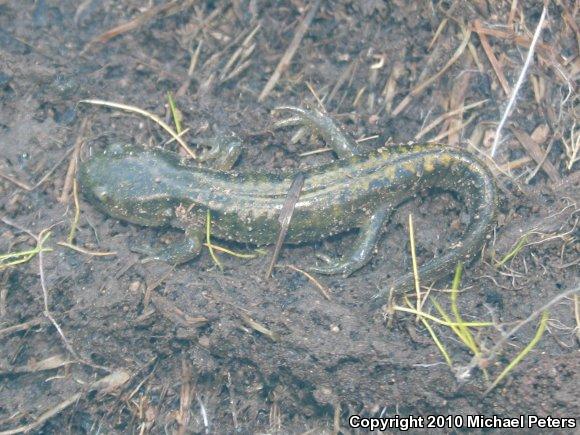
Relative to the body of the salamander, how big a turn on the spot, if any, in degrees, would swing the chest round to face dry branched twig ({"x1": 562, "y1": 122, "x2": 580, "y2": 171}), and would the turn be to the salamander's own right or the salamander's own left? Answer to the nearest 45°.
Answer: approximately 180°

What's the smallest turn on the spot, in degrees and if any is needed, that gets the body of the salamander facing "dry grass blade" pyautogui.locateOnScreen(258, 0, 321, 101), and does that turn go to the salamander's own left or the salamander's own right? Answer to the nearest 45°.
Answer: approximately 90° to the salamander's own right

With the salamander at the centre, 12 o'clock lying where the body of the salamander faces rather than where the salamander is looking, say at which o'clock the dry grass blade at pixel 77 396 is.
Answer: The dry grass blade is roughly at 10 o'clock from the salamander.

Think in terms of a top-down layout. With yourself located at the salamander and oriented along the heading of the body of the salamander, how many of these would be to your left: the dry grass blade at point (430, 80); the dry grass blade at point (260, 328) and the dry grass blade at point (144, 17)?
1

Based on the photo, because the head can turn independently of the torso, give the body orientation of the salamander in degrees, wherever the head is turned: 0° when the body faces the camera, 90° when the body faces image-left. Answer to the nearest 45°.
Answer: approximately 90°

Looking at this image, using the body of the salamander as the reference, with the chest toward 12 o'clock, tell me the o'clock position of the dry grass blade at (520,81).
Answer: The dry grass blade is roughly at 5 o'clock from the salamander.

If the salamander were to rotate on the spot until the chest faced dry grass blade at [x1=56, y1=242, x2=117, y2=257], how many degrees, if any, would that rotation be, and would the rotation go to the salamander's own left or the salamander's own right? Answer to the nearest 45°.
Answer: approximately 45° to the salamander's own left

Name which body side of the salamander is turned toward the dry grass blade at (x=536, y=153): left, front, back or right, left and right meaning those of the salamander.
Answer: back
